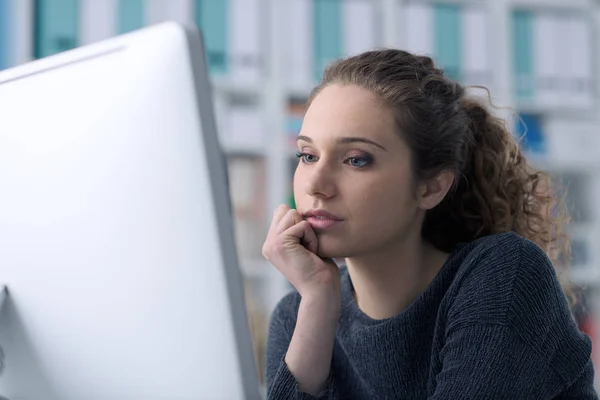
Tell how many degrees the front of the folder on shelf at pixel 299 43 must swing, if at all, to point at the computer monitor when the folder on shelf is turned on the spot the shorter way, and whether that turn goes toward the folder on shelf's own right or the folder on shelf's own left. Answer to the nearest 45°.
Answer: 0° — it already faces it

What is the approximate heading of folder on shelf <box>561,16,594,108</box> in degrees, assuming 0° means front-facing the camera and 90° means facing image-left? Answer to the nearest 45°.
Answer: approximately 0°

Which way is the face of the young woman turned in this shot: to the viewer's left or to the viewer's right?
to the viewer's left

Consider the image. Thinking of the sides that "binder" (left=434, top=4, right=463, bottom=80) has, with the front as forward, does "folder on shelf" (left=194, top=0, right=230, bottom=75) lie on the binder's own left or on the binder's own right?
on the binder's own right

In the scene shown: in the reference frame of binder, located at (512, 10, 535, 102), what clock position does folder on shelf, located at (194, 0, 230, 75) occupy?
The folder on shelf is roughly at 2 o'clock from the binder.

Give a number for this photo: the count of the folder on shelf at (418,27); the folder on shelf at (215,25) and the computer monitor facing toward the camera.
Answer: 2

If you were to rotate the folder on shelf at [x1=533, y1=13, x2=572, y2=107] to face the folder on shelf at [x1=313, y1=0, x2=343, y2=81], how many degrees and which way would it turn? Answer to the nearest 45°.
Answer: approximately 45° to its right
